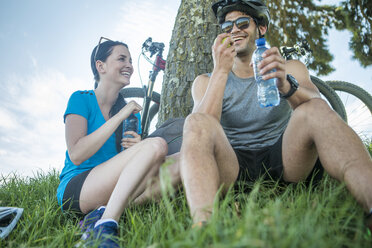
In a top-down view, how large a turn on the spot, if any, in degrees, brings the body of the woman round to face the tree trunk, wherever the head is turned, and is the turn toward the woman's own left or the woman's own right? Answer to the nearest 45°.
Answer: approximately 90° to the woman's own left

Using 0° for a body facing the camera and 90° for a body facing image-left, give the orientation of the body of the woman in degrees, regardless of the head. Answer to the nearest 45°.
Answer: approximately 315°

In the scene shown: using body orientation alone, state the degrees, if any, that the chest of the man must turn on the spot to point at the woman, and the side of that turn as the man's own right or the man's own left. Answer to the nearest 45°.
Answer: approximately 90° to the man's own right

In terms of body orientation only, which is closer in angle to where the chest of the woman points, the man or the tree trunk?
the man
